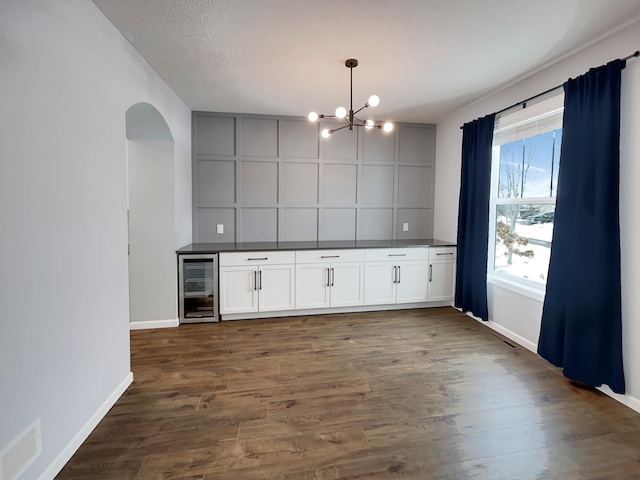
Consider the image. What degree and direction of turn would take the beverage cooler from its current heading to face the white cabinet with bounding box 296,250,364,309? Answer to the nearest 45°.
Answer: approximately 90° to its left

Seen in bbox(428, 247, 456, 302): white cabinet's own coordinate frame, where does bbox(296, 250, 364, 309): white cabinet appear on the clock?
bbox(296, 250, 364, 309): white cabinet is roughly at 2 o'clock from bbox(428, 247, 456, 302): white cabinet.

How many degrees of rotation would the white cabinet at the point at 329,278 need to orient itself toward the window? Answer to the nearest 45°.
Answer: approximately 90° to its left

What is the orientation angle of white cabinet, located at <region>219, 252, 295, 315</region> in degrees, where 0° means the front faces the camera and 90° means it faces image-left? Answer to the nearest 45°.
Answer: approximately 0°

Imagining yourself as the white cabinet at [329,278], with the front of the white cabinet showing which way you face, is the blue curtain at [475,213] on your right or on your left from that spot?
on your left

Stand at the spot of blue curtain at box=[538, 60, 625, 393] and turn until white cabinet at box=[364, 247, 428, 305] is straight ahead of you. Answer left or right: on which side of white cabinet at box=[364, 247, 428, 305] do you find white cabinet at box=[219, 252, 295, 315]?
left

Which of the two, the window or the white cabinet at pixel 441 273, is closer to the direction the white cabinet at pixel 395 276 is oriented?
the window

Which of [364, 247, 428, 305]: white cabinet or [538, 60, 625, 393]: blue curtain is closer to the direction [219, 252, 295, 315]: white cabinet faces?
the blue curtain

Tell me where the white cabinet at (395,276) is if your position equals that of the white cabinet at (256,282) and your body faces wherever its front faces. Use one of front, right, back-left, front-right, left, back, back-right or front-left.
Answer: left

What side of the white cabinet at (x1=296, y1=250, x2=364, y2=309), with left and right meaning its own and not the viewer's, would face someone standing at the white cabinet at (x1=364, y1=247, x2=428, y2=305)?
left

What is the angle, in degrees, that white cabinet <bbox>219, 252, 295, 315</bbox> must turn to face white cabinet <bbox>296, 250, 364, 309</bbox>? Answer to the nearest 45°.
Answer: approximately 90° to its left

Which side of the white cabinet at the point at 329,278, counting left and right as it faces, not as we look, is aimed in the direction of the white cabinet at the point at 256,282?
right

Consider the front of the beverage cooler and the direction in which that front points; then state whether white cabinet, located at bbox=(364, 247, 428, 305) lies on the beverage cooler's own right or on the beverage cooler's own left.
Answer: on the beverage cooler's own left
